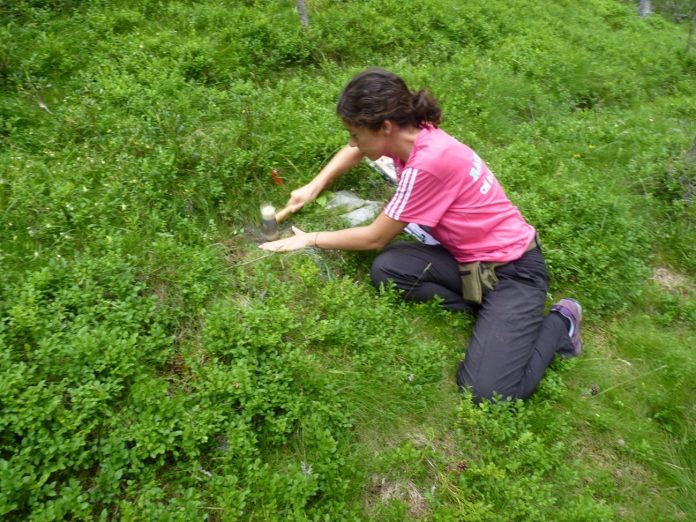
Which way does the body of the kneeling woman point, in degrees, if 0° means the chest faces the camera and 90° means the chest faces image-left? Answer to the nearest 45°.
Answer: approximately 90°

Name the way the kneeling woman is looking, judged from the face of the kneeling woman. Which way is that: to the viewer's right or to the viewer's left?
to the viewer's left
